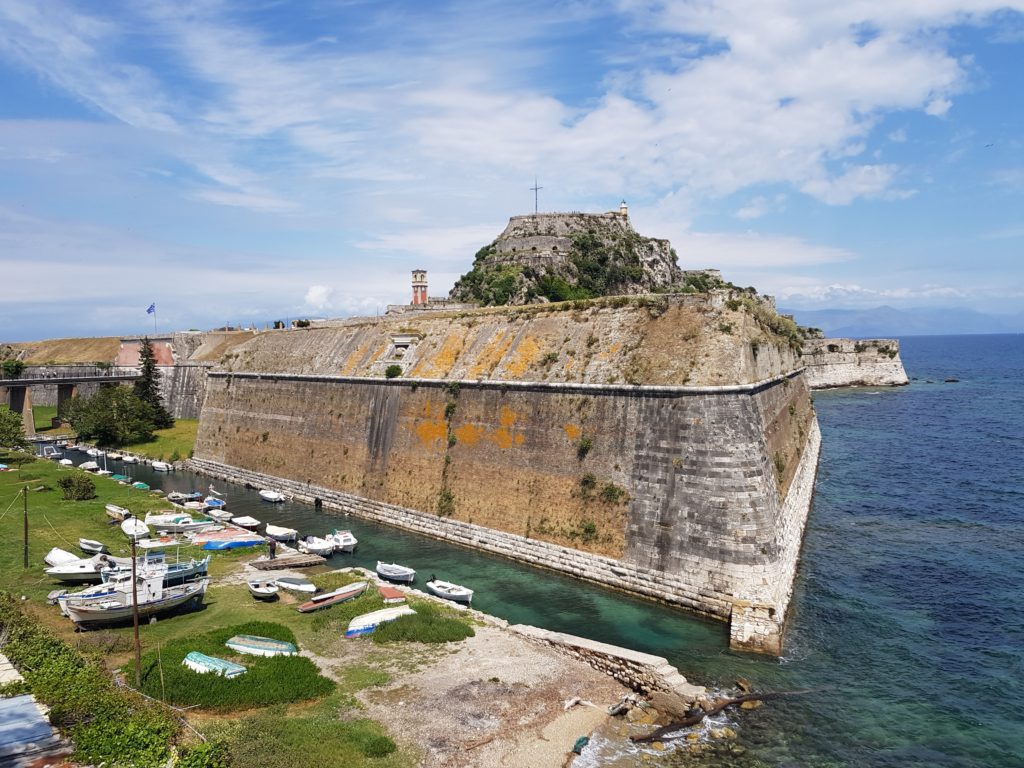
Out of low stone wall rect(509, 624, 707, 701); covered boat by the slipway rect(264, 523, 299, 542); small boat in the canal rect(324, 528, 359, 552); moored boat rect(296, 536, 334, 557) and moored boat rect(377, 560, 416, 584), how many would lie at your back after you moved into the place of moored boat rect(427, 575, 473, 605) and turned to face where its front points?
4

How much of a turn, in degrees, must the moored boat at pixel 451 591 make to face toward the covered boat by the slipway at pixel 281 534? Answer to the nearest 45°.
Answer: approximately 180°

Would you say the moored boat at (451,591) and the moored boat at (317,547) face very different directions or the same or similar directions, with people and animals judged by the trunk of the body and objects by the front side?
same or similar directions

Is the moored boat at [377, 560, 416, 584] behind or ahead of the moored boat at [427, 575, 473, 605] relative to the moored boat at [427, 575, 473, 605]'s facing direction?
behind

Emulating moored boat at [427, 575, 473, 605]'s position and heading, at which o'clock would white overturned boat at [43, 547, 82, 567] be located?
The white overturned boat is roughly at 5 o'clock from the moored boat.

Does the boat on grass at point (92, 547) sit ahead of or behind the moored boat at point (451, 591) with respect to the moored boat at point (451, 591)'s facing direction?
behind

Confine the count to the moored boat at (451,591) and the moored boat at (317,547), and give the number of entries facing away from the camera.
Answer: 0

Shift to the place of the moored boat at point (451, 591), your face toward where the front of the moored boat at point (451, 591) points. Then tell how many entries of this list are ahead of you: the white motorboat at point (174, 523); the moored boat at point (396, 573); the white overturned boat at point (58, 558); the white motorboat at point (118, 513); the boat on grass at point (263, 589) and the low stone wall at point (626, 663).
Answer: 1

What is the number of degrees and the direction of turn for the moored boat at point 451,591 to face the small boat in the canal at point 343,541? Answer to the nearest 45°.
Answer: approximately 180°

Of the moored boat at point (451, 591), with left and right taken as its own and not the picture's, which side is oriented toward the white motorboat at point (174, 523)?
back

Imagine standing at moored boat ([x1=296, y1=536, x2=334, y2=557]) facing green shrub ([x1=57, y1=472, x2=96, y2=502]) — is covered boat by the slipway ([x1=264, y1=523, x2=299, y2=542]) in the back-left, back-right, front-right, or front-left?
front-right

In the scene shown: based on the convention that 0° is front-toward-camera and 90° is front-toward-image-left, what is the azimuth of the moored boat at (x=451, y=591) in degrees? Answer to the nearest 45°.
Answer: approximately 315°

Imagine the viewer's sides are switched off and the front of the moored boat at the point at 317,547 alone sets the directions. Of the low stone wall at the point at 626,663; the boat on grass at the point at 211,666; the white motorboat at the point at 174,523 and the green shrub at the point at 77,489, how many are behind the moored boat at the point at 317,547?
2
